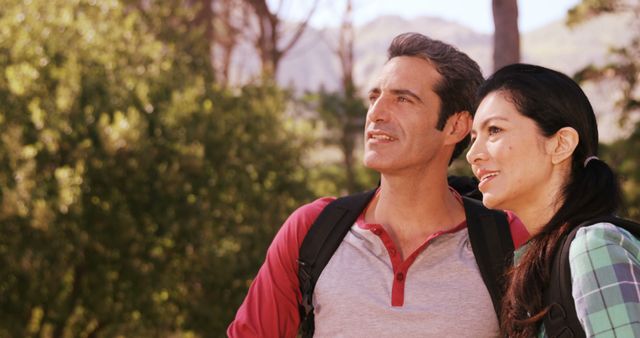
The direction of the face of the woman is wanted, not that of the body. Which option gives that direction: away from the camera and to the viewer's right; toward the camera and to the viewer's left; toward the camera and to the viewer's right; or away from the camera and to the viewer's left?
toward the camera and to the viewer's left

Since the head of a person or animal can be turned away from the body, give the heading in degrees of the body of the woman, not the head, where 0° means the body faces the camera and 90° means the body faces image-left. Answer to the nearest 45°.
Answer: approximately 45°

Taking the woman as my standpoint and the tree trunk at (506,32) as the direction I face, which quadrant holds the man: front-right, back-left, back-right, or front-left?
front-left

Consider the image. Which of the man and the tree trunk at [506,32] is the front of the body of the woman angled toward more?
the man

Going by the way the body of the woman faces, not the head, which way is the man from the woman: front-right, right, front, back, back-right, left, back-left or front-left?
right

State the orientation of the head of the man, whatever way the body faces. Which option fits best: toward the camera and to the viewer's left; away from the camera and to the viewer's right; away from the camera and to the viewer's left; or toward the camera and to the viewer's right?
toward the camera and to the viewer's left
